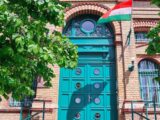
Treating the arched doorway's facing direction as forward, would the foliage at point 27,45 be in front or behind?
in front

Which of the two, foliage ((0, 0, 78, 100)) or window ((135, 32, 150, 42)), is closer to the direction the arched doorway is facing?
the foliage

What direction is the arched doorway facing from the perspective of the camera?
toward the camera

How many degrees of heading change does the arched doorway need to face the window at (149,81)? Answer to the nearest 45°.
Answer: approximately 90° to its left

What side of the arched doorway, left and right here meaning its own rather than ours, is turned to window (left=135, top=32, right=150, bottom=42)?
left

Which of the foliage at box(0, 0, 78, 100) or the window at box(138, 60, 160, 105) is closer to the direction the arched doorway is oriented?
the foliage
